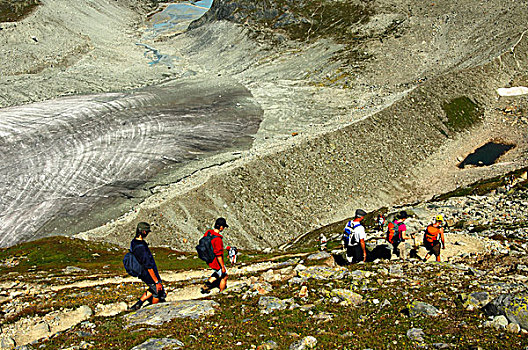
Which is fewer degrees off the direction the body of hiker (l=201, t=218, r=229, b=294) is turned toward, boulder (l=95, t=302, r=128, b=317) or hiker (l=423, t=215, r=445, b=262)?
the hiker

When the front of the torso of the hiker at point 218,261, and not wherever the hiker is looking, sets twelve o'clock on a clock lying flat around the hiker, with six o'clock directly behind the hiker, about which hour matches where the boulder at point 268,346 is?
The boulder is roughly at 3 o'clock from the hiker.

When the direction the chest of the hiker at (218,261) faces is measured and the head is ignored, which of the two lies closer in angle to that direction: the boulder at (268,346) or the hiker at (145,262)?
the boulder

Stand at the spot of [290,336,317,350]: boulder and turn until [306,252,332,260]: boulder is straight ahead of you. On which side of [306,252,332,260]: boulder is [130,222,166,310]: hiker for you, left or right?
left

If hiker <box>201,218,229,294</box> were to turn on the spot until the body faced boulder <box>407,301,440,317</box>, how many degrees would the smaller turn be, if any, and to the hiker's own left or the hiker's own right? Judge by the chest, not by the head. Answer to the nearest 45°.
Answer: approximately 45° to the hiker's own right

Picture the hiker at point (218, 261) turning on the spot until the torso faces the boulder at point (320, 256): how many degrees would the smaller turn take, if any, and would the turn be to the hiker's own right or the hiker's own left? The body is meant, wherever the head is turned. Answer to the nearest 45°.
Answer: approximately 45° to the hiker's own left

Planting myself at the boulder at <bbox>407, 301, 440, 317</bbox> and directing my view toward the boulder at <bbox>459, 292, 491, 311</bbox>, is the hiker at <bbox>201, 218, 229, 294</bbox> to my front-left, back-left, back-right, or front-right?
back-left

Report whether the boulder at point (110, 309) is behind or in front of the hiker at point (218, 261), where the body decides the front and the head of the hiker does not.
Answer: behind

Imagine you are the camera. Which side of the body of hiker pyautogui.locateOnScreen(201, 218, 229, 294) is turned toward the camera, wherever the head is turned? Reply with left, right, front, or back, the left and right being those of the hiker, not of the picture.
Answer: right
